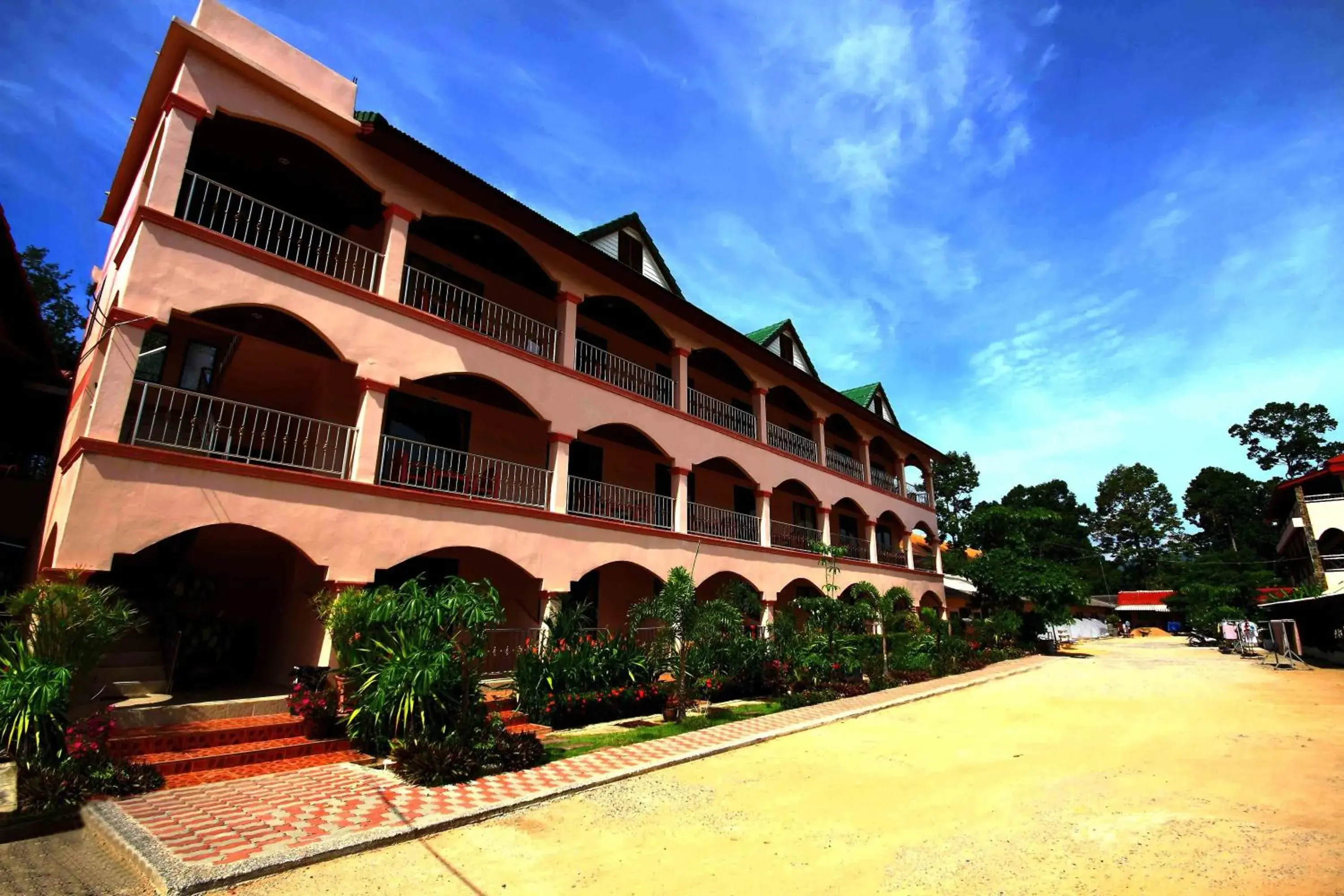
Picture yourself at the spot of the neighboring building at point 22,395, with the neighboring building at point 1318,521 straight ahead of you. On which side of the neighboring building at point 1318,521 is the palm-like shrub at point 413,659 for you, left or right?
right

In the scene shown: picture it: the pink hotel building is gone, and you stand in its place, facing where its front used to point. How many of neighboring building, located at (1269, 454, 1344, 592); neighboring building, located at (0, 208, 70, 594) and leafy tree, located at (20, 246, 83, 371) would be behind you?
2

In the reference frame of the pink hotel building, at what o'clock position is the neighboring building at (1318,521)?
The neighboring building is roughly at 10 o'clock from the pink hotel building.

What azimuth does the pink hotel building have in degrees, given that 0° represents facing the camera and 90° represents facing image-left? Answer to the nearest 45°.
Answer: approximately 315°

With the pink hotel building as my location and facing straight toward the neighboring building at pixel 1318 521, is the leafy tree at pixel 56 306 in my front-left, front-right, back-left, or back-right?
back-left

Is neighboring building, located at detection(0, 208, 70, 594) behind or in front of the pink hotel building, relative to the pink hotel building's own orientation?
behind
